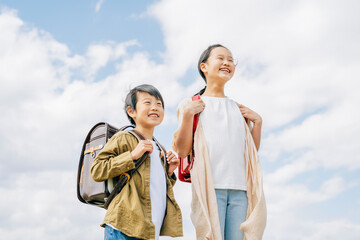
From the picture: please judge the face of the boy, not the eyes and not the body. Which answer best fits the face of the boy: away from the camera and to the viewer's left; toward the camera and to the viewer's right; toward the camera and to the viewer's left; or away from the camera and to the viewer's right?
toward the camera and to the viewer's right

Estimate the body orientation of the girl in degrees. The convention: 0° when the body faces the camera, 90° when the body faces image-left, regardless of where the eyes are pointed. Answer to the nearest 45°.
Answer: approximately 315°

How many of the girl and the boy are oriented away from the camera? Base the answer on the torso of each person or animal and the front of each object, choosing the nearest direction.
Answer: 0

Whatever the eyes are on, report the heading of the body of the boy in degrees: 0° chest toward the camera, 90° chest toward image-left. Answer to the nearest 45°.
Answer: approximately 315°

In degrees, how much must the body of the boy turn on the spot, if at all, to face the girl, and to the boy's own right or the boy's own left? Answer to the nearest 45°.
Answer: approximately 45° to the boy's own left
